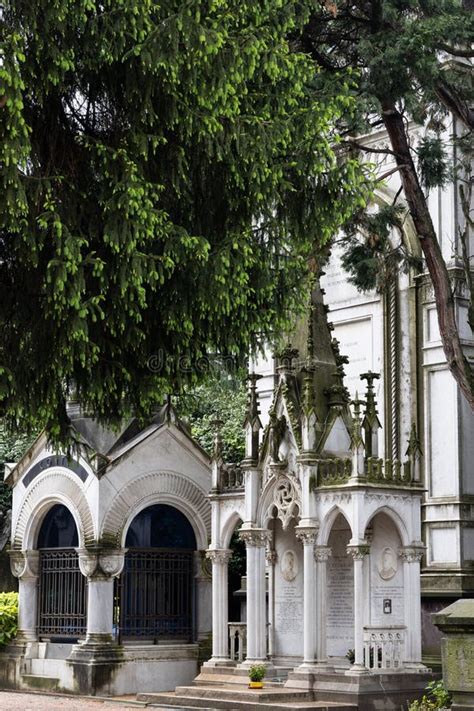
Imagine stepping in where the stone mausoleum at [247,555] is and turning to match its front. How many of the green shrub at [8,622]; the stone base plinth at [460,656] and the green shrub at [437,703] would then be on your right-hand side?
1

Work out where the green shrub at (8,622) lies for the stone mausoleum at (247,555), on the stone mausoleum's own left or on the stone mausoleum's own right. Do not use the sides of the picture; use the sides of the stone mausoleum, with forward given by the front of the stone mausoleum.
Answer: on the stone mausoleum's own right

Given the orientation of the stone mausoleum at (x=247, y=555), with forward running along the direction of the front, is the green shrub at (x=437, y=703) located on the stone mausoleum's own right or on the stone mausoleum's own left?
on the stone mausoleum's own left

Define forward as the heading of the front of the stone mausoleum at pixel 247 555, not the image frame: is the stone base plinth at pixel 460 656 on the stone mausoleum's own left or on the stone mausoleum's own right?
on the stone mausoleum's own left

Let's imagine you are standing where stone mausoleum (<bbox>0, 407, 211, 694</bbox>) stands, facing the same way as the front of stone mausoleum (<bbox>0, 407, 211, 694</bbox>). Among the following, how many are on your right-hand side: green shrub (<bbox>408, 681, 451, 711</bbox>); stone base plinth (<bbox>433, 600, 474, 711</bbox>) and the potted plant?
0
